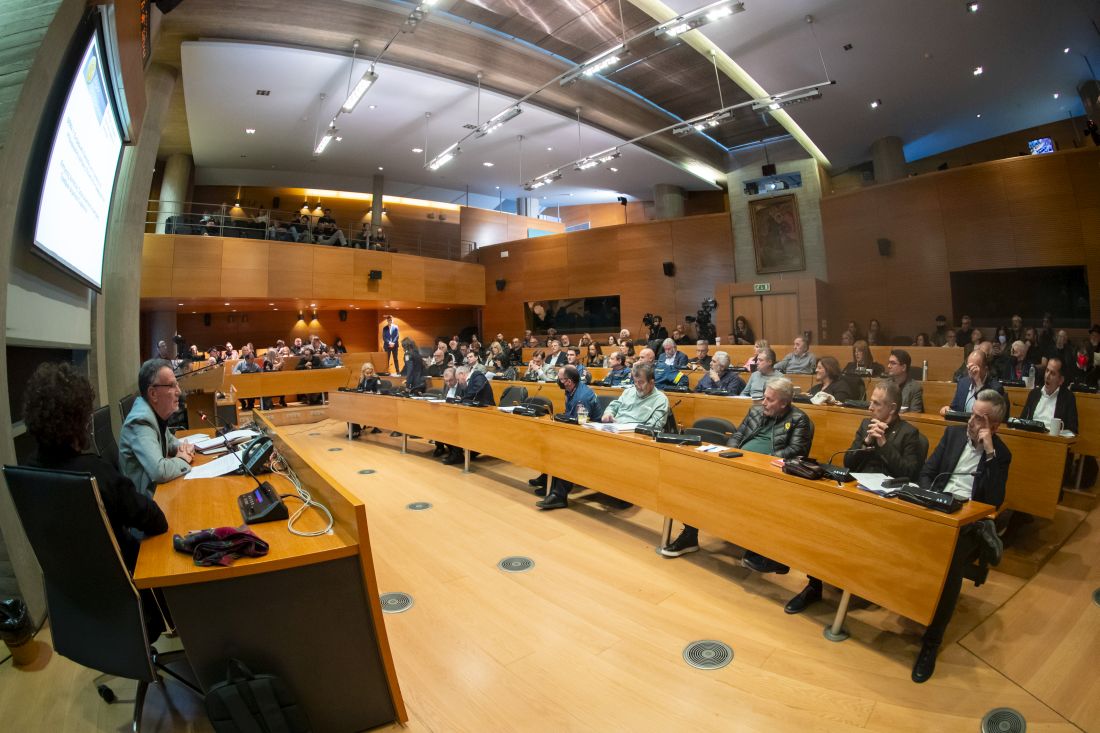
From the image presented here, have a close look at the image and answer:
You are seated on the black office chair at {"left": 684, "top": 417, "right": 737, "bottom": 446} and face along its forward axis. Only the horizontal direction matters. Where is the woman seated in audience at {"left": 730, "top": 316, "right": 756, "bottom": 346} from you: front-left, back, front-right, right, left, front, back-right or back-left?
back-right

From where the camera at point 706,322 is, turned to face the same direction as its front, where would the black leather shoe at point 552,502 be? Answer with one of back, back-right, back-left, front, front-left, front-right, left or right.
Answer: left

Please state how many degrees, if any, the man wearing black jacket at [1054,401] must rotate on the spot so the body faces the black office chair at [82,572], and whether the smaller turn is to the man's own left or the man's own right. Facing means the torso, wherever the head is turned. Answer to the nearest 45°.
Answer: approximately 45° to the man's own left

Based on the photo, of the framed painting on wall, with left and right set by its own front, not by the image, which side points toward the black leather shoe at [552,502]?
front

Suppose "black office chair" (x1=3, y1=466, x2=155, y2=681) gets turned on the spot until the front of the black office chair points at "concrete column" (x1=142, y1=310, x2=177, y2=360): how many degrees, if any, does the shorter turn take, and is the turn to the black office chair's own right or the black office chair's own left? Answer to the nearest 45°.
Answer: approximately 45° to the black office chair's own left

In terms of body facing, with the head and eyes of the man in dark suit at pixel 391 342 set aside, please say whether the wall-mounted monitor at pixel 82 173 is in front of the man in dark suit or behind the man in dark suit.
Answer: in front

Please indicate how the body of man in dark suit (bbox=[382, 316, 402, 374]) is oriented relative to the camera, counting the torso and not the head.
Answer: toward the camera

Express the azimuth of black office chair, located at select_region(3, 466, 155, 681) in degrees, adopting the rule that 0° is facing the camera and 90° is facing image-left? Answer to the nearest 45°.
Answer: approximately 225°

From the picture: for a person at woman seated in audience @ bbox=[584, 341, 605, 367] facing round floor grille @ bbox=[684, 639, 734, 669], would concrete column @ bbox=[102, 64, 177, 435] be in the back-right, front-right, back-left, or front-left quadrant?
front-right

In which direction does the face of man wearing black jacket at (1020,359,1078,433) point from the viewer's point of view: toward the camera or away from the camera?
toward the camera

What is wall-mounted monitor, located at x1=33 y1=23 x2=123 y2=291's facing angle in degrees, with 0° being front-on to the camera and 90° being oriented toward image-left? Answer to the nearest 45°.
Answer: approximately 315°

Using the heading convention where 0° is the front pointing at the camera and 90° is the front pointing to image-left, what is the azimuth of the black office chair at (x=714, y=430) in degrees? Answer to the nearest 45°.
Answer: approximately 45°

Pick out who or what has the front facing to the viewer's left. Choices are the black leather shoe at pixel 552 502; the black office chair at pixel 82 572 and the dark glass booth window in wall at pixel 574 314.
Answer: the black leather shoe
